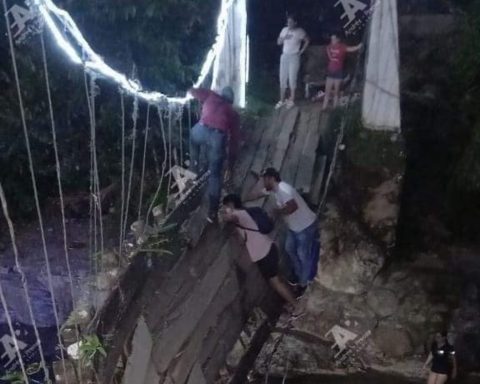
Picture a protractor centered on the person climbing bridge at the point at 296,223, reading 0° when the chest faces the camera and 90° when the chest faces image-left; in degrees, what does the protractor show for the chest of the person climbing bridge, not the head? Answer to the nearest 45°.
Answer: approximately 90°

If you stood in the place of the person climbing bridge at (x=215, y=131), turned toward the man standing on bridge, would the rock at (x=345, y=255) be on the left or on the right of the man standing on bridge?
right

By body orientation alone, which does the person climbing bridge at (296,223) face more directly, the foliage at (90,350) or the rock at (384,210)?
the foliage

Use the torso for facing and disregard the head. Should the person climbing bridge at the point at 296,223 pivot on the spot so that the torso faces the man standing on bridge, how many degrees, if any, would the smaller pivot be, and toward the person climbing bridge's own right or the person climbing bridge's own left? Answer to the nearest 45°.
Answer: approximately 90° to the person climbing bridge's own right

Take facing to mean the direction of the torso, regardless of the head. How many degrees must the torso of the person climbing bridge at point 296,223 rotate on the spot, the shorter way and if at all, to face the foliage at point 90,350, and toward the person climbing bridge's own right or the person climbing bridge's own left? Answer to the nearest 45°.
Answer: approximately 45° to the person climbing bridge's own left

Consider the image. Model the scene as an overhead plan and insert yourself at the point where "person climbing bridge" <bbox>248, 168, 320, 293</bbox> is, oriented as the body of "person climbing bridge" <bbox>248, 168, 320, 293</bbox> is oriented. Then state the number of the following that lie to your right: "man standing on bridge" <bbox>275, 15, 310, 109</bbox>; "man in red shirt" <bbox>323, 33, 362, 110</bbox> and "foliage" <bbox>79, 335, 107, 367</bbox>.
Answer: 2

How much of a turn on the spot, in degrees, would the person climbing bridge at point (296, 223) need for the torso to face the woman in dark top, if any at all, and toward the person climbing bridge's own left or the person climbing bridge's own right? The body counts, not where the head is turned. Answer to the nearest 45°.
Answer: approximately 180°

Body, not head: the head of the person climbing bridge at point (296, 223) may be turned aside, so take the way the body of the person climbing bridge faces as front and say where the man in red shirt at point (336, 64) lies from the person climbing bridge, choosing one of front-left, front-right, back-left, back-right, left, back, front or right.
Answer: right

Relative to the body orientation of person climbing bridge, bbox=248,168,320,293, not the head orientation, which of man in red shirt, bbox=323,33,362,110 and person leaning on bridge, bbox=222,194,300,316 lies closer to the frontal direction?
the person leaning on bridge
